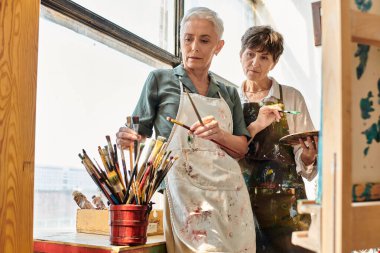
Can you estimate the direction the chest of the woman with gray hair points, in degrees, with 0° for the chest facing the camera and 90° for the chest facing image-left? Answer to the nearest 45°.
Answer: approximately 0°
